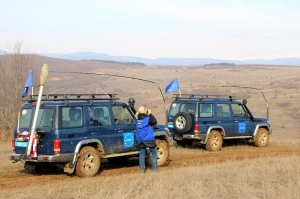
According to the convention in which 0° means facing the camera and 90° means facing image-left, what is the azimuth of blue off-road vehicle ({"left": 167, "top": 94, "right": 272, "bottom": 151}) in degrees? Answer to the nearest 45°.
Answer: approximately 225°

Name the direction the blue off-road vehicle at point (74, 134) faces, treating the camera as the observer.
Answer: facing away from the viewer and to the right of the viewer

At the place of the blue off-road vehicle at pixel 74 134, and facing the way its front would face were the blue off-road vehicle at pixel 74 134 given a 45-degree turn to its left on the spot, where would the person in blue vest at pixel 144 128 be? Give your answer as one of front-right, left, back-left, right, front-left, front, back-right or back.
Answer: right

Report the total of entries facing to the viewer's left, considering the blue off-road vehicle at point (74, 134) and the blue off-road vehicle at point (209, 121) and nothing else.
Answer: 0

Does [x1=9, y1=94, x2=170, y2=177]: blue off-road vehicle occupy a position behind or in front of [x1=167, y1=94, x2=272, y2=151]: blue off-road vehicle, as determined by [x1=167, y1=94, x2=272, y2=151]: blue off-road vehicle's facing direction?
behind

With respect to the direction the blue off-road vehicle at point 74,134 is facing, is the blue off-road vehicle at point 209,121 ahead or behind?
ahead

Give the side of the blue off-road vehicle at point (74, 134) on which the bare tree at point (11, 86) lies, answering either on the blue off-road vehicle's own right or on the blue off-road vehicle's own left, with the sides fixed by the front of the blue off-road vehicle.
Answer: on the blue off-road vehicle's own left

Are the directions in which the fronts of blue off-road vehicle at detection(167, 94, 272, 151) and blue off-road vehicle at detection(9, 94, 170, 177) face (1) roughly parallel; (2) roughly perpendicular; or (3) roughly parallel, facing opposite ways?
roughly parallel
